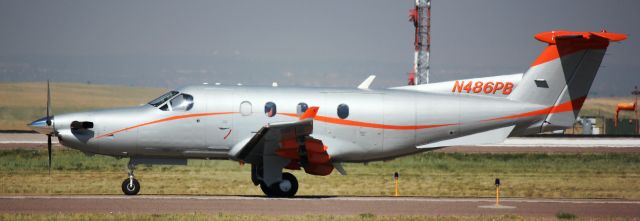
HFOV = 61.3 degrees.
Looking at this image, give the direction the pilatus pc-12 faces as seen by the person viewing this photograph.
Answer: facing to the left of the viewer
